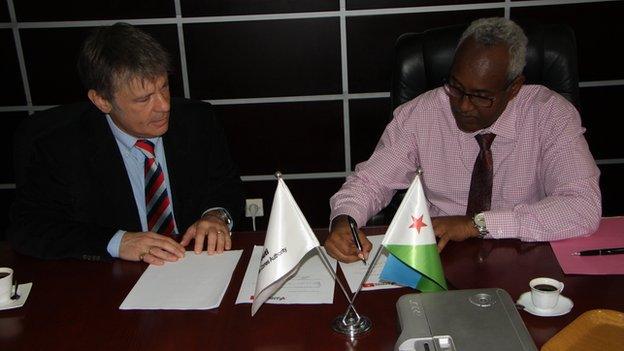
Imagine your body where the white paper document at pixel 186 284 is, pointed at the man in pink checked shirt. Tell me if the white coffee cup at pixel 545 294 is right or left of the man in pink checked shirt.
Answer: right

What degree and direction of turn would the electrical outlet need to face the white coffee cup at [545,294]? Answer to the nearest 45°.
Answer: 0° — it already faces it

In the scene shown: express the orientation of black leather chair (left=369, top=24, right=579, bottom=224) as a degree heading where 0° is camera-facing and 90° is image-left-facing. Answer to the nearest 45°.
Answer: approximately 0°

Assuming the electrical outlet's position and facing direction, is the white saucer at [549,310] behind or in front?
in front

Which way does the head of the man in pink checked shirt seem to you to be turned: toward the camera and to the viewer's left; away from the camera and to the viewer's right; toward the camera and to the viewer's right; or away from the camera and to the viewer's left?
toward the camera and to the viewer's left

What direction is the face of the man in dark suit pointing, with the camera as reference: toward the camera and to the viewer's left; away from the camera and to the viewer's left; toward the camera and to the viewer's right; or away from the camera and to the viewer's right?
toward the camera and to the viewer's right

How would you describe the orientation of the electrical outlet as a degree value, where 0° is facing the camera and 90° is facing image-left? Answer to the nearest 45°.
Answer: approximately 0°

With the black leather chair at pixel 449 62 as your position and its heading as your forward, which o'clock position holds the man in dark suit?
The man in dark suit is roughly at 2 o'clock from the black leather chair.

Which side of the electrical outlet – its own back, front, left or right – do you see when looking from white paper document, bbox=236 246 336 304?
front

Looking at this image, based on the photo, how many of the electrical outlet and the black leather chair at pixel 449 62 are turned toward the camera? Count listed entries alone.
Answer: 2

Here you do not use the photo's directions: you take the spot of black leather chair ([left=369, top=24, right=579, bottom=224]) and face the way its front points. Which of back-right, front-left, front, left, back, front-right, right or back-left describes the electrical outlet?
back-right
